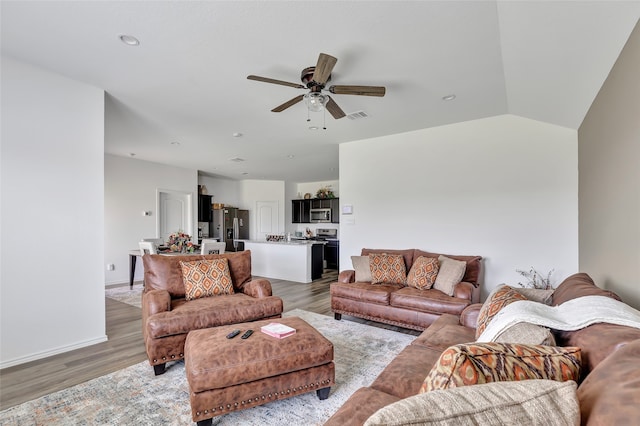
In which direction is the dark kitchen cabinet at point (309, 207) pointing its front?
toward the camera

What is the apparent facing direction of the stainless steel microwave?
toward the camera

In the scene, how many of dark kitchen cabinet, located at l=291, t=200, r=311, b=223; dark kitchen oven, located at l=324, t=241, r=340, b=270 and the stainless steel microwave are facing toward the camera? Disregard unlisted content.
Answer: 3

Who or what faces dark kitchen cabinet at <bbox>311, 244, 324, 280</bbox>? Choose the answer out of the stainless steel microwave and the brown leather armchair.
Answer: the stainless steel microwave

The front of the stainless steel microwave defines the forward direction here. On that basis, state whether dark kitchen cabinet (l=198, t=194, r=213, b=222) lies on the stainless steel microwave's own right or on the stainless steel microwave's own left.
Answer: on the stainless steel microwave's own right

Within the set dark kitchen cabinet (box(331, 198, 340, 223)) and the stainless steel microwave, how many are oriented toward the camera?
2

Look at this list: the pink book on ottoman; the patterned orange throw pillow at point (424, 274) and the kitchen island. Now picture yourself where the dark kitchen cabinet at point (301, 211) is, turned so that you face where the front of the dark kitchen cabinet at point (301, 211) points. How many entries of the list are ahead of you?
3

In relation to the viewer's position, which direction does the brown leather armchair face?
facing the viewer and to the right of the viewer

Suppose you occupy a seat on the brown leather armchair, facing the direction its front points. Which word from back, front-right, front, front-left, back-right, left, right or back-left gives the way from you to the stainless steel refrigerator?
back-left

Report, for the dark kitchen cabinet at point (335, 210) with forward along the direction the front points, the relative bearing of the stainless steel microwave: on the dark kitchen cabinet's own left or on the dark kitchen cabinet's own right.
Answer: on the dark kitchen cabinet's own right

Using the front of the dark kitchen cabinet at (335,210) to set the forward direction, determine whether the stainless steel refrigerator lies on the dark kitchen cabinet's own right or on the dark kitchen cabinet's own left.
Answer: on the dark kitchen cabinet's own right
